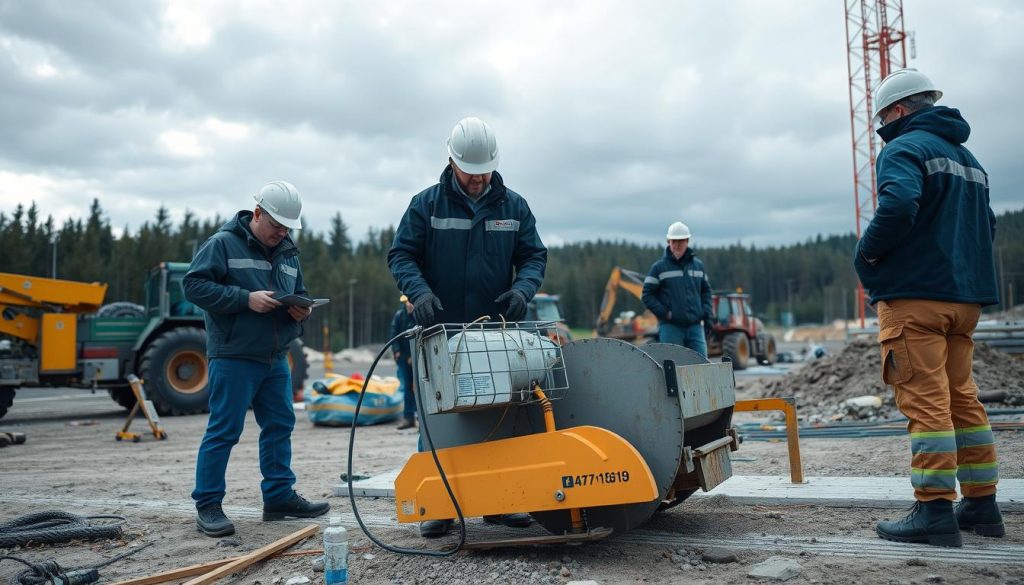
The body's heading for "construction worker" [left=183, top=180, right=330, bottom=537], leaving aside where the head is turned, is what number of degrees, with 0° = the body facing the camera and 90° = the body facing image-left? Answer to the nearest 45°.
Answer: approximately 315°

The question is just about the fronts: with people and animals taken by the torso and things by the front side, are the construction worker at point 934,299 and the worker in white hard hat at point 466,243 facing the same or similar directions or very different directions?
very different directions

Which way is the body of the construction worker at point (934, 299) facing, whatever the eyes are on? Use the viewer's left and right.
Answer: facing away from the viewer and to the left of the viewer

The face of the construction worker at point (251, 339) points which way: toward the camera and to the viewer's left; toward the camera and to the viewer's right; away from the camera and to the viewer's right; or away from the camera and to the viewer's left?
toward the camera and to the viewer's right

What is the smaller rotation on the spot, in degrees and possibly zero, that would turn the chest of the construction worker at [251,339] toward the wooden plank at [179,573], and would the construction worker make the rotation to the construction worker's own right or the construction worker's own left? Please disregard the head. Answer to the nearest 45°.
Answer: approximately 45° to the construction worker's own right

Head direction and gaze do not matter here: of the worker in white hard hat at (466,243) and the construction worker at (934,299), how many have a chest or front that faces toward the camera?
1

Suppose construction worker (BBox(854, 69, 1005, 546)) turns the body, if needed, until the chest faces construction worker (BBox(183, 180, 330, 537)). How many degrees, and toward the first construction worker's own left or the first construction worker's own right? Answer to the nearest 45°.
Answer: approximately 45° to the first construction worker's own left

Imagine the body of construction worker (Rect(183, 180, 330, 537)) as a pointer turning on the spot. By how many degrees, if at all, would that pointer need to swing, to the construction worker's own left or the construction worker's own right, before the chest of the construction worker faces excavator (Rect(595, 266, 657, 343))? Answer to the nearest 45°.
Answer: approximately 90° to the construction worker's own left
